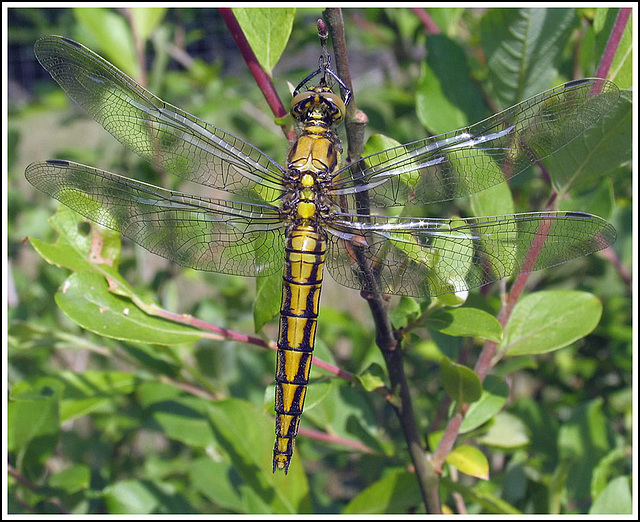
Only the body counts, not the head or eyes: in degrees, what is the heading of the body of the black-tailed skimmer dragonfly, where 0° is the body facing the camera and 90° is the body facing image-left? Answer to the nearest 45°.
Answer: approximately 180°
